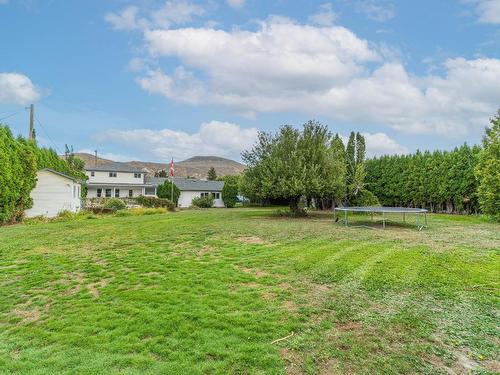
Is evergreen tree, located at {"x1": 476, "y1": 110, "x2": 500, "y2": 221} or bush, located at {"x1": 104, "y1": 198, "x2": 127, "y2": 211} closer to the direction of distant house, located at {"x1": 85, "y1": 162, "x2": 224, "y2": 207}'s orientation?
the bush

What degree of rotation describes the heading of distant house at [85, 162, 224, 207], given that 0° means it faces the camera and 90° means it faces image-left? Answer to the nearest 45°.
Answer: approximately 0°

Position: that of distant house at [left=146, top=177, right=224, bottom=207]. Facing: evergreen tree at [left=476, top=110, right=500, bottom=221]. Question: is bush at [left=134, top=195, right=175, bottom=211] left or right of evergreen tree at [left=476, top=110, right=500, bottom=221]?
right
